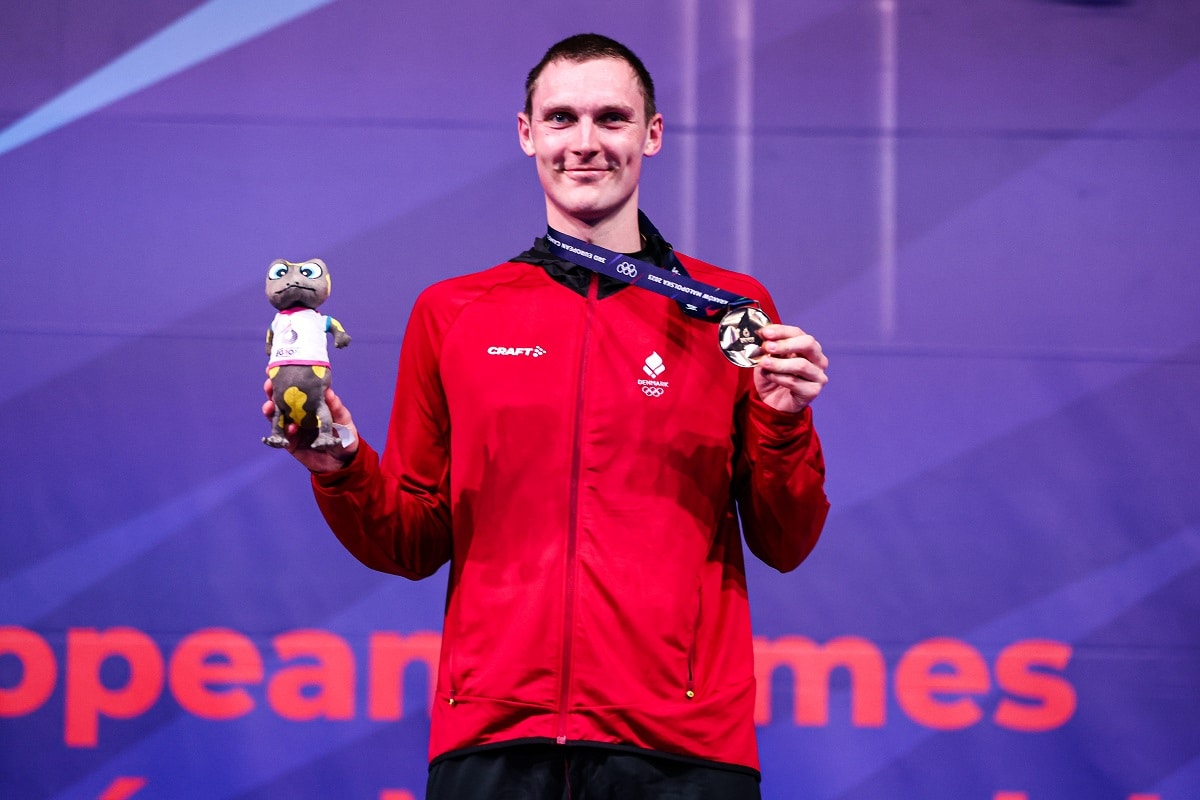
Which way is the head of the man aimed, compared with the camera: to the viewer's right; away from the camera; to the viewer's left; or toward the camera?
toward the camera

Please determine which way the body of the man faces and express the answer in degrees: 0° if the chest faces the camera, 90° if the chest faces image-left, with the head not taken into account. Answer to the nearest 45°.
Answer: approximately 0°
